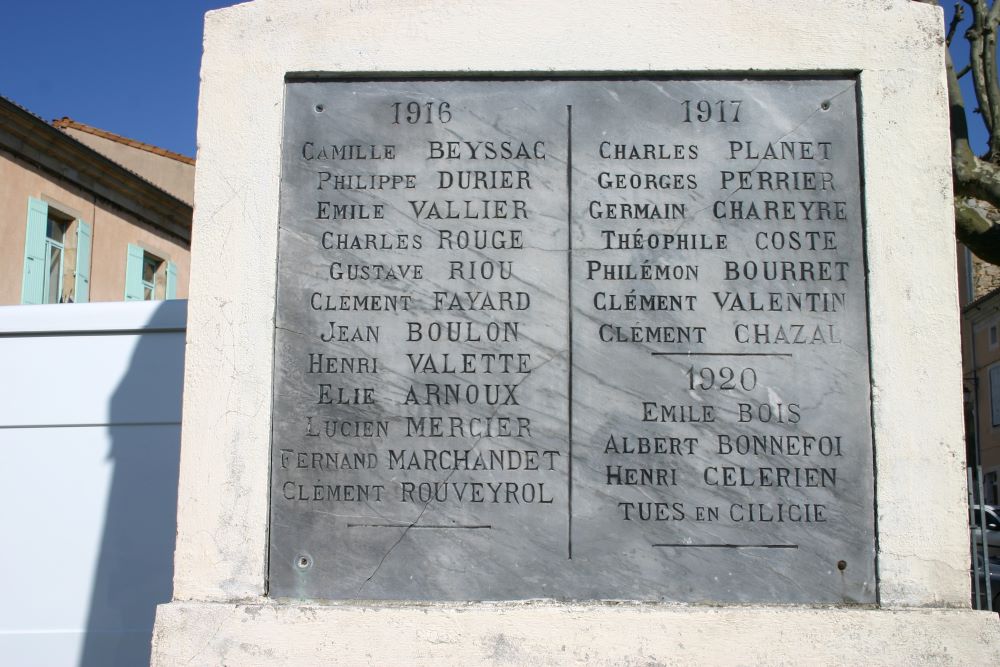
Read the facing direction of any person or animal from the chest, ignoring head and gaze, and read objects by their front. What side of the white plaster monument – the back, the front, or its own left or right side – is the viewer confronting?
front
